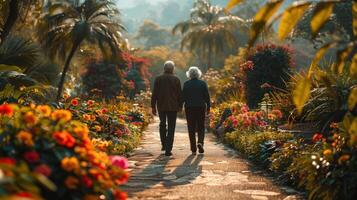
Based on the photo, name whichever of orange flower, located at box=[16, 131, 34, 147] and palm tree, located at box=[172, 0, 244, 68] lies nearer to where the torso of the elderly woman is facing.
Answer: the palm tree

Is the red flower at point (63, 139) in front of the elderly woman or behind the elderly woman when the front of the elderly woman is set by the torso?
behind

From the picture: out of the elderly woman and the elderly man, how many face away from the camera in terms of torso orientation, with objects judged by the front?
2

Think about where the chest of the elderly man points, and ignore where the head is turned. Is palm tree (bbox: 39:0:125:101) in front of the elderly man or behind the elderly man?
in front

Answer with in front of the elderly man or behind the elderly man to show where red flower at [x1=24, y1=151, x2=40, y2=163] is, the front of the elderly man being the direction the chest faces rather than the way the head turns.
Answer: behind

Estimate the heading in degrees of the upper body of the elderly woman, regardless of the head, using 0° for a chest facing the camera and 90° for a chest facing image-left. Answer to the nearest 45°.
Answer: approximately 180°

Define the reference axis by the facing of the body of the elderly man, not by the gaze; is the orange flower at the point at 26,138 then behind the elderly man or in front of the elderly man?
behind

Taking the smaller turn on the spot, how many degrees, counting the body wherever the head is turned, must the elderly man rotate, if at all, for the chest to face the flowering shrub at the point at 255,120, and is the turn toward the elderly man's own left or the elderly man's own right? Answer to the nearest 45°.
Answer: approximately 45° to the elderly man's own right

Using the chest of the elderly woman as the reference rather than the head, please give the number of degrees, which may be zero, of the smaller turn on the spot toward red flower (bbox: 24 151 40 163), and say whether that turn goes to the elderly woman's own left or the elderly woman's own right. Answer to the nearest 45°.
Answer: approximately 180°

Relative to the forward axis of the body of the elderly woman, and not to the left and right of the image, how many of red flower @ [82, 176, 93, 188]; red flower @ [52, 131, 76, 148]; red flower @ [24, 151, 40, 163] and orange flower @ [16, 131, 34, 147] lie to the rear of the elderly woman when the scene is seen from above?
4

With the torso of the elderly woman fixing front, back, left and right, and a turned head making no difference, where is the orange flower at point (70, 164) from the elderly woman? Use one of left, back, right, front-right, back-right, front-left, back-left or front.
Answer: back

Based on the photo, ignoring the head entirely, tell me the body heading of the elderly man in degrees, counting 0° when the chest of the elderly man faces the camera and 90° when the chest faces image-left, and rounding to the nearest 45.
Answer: approximately 180°

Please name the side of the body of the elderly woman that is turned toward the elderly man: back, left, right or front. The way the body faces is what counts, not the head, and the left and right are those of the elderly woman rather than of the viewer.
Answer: left

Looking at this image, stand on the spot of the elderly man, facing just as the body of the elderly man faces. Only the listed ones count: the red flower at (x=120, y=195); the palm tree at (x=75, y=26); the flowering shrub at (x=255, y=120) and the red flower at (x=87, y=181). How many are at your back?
2

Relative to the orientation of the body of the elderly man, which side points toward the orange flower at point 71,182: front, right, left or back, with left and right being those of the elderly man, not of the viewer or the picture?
back
